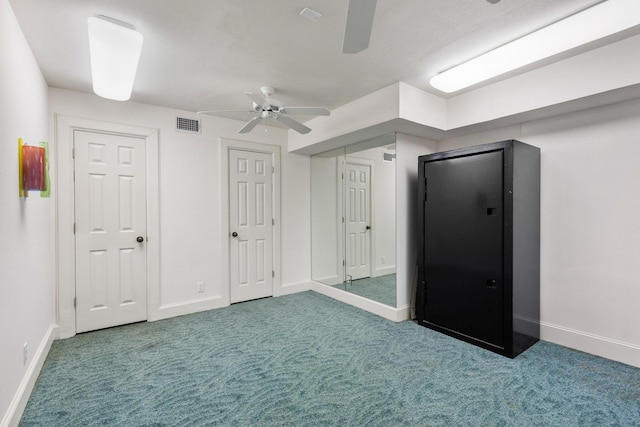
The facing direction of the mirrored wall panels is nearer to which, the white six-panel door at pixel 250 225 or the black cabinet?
the white six-panel door

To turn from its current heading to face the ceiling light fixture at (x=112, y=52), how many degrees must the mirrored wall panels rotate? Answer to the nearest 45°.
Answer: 0° — it already faces it

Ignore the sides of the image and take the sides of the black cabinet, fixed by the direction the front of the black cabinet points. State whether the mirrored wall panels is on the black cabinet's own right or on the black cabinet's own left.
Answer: on the black cabinet's own right

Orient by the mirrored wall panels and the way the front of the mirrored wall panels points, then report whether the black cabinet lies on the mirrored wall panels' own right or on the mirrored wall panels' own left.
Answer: on the mirrored wall panels' own left

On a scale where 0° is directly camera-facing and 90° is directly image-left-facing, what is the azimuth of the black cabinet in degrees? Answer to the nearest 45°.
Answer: approximately 45°

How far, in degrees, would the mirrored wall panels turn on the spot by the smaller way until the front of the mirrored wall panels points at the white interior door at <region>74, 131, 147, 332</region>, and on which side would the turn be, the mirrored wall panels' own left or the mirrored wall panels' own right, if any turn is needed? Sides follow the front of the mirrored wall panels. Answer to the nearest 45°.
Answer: approximately 45° to the mirrored wall panels' own right

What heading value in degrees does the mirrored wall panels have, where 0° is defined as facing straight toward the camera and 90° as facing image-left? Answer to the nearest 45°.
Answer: approximately 45°
